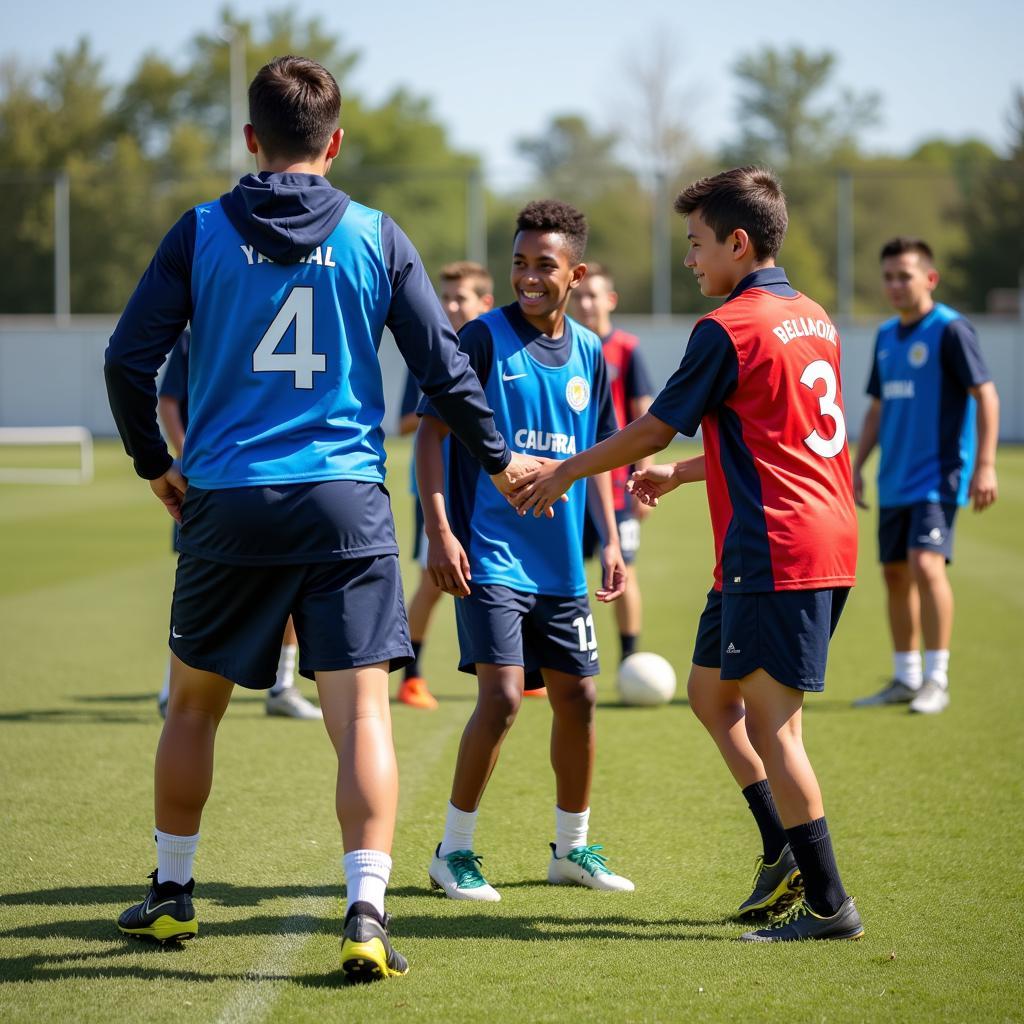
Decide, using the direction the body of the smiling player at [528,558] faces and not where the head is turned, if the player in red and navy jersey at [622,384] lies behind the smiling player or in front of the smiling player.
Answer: behind

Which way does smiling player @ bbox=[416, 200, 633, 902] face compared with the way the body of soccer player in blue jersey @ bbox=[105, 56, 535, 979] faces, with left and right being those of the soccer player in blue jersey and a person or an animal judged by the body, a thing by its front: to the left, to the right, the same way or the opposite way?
the opposite way

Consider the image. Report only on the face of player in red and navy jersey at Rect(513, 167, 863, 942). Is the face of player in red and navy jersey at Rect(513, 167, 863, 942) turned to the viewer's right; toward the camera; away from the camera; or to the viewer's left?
to the viewer's left

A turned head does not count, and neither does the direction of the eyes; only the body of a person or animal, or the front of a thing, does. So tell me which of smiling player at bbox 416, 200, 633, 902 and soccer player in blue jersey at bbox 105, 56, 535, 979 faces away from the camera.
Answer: the soccer player in blue jersey

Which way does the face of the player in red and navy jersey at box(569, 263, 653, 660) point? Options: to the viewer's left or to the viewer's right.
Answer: to the viewer's left

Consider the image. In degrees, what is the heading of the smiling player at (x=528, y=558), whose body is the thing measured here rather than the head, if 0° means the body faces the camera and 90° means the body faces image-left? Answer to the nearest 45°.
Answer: approximately 0°

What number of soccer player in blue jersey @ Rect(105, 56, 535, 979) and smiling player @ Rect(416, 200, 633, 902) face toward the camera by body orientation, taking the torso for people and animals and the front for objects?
1

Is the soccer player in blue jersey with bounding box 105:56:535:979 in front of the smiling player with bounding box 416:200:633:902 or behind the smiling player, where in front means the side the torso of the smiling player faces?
in front

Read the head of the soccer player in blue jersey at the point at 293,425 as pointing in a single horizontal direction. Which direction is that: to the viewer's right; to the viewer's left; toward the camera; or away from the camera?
away from the camera

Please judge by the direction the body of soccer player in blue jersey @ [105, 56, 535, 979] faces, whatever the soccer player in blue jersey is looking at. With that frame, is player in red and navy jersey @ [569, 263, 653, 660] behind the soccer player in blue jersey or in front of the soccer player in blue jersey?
in front

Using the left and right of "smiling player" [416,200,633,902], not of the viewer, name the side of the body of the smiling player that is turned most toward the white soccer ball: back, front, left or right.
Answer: back

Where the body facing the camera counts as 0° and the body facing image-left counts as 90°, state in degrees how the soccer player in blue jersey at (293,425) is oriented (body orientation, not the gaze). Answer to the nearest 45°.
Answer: approximately 180°

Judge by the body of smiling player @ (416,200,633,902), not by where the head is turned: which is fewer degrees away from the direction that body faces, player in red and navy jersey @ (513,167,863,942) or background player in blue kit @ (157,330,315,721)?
the player in red and navy jersey

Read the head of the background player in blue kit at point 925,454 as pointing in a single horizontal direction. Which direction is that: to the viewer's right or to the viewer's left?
to the viewer's left

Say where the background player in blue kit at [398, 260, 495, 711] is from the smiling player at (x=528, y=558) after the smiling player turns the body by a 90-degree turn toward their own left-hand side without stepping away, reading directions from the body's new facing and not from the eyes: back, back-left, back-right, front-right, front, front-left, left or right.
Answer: left
